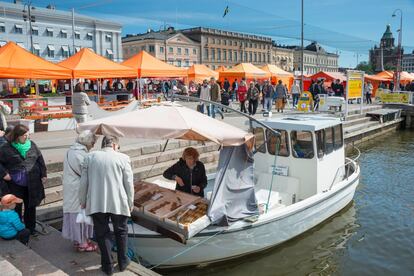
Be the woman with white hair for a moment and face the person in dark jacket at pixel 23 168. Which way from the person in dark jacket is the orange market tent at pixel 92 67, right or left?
right

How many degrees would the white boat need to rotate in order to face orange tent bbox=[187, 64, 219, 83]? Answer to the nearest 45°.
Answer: approximately 45° to its left

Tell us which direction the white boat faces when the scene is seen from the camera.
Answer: facing away from the viewer and to the right of the viewer

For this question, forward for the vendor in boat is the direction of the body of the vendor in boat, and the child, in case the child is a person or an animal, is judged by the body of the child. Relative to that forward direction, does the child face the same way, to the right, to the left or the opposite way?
to the left

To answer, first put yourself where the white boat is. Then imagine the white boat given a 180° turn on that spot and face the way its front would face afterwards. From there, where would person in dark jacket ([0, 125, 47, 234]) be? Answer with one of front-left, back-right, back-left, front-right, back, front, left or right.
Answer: front

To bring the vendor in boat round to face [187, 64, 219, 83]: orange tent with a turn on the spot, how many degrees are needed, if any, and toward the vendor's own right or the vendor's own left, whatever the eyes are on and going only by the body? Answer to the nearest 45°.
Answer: approximately 180°

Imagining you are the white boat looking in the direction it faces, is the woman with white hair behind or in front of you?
behind

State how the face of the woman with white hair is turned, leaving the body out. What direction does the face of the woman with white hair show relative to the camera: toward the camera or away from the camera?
away from the camera

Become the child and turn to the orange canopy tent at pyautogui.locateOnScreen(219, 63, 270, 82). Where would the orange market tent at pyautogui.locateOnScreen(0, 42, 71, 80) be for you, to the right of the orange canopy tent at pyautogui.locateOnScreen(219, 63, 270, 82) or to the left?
left

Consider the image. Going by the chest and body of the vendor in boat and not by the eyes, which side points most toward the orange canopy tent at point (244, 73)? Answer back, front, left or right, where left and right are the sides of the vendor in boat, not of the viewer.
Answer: back

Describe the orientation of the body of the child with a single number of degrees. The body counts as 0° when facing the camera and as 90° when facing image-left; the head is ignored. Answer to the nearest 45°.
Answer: approximately 270°
